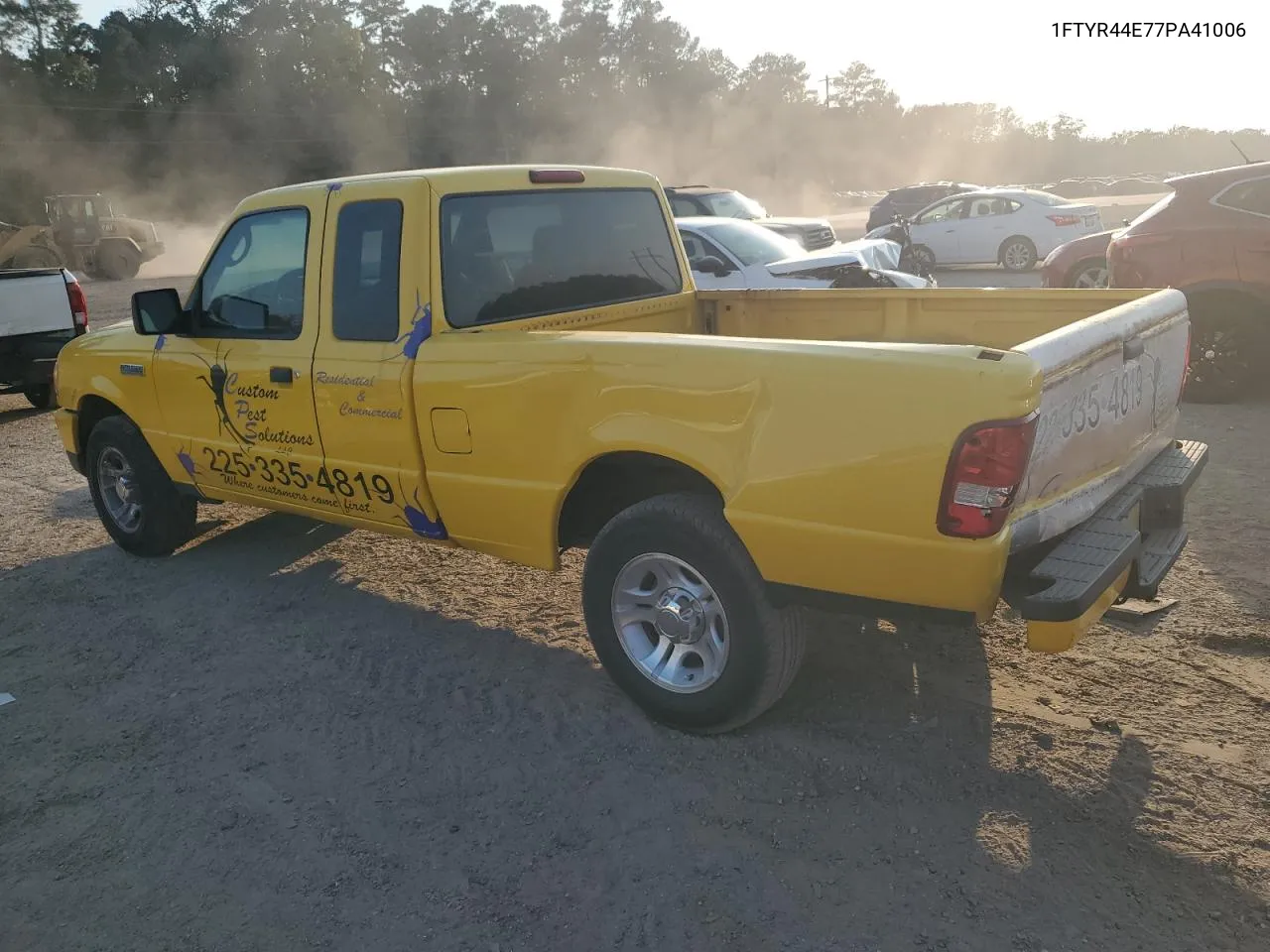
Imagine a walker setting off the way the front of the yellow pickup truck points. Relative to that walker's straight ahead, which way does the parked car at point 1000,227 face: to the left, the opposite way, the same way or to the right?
the same way

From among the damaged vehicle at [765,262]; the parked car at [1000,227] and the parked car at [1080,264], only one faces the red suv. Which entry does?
the damaged vehicle

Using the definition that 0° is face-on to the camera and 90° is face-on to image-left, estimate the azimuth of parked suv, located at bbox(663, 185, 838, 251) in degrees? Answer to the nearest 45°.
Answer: approximately 315°

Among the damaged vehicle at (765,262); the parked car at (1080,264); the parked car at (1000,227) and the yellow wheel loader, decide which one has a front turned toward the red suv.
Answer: the damaged vehicle

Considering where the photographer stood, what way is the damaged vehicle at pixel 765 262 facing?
facing the viewer and to the right of the viewer

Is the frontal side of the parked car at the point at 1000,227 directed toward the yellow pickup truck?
no

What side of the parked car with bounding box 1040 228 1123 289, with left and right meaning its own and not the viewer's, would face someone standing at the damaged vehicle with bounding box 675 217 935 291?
front

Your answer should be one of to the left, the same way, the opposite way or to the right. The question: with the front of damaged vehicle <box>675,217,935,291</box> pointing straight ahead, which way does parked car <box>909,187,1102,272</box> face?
the opposite way

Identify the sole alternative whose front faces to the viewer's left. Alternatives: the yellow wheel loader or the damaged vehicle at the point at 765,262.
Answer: the yellow wheel loader

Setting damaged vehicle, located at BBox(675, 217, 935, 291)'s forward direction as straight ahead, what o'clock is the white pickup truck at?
The white pickup truck is roughly at 4 o'clock from the damaged vehicle.

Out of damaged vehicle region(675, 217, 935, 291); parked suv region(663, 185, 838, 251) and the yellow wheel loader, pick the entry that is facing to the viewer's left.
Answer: the yellow wheel loader

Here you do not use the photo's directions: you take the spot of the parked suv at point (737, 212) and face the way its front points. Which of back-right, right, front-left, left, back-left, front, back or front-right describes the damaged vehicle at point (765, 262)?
front-right

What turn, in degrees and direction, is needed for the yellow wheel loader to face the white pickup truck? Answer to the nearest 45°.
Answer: approximately 90° to its left

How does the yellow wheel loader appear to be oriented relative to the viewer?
to the viewer's left

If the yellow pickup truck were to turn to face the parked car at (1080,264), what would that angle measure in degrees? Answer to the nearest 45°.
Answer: approximately 90° to its right

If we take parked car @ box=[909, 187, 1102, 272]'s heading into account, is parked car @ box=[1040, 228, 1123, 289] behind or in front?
behind

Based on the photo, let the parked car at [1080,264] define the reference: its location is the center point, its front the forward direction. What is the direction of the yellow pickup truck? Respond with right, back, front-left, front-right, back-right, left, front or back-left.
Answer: left

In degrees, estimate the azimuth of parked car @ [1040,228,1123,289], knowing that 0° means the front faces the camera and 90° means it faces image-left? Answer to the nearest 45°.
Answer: approximately 90°

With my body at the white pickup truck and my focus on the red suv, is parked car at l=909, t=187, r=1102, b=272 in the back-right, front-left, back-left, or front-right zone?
front-left
